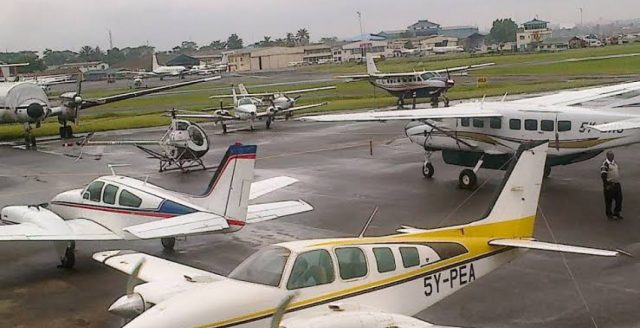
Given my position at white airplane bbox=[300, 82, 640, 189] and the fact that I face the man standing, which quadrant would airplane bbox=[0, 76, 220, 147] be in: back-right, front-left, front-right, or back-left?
back-right

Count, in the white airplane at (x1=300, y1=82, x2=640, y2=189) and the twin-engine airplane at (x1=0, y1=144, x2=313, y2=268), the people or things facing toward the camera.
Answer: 0

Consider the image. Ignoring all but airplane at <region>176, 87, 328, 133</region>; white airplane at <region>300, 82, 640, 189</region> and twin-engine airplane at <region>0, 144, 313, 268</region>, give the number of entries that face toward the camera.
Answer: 1

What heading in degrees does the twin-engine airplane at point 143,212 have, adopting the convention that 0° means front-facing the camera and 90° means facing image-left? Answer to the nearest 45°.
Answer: approximately 135°

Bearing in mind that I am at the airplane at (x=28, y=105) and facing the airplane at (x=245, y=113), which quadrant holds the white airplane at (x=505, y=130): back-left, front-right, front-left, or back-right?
front-right

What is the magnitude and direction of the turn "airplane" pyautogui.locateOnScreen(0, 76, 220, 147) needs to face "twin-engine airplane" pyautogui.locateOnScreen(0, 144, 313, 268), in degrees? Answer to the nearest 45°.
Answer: approximately 45° to its right

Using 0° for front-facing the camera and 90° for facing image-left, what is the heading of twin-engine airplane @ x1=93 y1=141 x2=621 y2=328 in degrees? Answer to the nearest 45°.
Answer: approximately 45°

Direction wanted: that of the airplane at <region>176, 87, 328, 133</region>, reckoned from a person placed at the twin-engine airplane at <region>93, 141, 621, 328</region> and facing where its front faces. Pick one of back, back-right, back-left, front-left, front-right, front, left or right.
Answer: back-right

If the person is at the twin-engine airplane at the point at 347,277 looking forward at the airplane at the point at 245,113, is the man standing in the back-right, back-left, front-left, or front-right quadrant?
front-right

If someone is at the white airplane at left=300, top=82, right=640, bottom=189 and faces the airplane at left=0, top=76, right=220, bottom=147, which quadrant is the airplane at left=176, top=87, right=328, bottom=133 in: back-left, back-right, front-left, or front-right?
front-right

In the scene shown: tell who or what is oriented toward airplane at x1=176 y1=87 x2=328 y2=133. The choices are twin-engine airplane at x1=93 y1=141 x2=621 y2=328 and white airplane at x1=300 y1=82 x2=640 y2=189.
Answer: the white airplane

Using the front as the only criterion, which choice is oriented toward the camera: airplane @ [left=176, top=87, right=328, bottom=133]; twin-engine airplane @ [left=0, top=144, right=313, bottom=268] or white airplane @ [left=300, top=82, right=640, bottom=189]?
the airplane

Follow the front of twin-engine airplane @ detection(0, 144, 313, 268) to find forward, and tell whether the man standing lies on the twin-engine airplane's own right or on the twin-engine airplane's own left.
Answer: on the twin-engine airplane's own right

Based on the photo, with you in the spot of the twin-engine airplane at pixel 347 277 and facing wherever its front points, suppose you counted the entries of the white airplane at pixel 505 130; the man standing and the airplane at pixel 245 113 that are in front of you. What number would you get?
0

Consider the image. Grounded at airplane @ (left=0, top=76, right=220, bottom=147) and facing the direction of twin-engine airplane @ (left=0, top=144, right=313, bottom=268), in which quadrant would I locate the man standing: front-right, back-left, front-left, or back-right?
front-left

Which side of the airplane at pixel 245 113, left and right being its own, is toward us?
front

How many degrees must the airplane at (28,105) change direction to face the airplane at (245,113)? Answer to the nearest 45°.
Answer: approximately 45° to its left

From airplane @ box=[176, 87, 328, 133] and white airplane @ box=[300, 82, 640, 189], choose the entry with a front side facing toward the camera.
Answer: the airplane

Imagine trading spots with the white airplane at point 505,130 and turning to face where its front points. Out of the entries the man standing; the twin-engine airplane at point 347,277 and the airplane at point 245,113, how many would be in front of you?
1
